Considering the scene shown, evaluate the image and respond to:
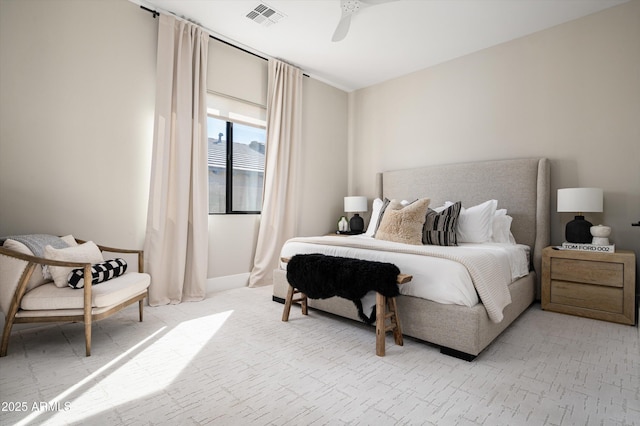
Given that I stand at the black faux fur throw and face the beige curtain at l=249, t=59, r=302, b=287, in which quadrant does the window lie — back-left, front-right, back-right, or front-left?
front-left

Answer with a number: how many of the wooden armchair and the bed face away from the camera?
0

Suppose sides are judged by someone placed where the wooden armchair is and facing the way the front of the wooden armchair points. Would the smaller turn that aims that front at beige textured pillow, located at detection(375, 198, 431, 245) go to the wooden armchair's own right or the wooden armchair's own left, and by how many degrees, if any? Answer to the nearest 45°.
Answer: approximately 45° to the wooden armchair's own left

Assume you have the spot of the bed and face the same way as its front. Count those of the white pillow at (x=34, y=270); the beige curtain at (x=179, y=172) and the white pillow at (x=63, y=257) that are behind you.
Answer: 0

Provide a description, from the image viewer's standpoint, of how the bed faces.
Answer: facing the viewer and to the left of the viewer

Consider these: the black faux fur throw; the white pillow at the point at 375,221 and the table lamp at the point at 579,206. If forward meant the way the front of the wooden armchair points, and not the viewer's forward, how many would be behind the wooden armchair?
0

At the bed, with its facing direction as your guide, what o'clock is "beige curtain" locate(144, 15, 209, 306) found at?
The beige curtain is roughly at 1 o'clock from the bed.

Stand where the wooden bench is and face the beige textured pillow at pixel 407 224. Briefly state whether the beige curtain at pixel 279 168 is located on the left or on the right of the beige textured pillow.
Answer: left

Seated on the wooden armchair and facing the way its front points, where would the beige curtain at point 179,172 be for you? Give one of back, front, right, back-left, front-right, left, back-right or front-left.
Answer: left

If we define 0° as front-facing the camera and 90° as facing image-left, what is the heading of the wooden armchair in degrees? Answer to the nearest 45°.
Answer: approximately 315°

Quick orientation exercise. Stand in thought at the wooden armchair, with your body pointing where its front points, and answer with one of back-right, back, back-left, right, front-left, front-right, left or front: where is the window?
left

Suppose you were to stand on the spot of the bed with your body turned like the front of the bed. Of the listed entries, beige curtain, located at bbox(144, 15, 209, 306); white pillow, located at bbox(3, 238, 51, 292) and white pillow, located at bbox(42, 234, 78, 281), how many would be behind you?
0

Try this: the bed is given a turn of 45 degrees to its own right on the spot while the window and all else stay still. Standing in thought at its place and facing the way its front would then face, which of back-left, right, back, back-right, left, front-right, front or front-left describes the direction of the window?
front

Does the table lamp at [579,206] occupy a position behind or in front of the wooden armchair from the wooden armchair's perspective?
in front

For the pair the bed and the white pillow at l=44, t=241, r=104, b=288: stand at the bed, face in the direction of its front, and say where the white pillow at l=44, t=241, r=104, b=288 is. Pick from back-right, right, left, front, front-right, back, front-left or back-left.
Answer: front
